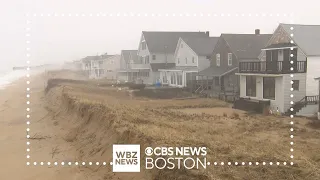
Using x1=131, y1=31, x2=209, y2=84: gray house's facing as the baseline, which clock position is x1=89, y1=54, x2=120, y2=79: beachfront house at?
The beachfront house is roughly at 3 o'clock from the gray house.

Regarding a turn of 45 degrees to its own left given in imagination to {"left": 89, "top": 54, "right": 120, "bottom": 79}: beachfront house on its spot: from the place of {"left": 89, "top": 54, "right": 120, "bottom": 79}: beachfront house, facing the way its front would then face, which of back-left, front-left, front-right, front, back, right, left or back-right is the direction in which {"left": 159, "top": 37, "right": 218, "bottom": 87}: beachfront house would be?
left

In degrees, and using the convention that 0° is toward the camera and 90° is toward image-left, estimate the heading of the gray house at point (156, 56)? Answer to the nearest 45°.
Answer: approximately 45°

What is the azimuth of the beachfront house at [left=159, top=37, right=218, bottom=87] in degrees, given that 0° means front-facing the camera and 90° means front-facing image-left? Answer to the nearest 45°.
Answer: approximately 45°

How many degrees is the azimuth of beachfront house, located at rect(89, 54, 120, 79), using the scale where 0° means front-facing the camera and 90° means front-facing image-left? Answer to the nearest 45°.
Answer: approximately 45°
